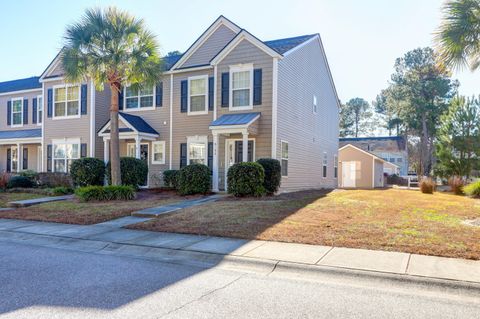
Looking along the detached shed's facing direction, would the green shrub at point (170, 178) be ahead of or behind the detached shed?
ahead

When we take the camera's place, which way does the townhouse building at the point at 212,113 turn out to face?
facing the viewer and to the left of the viewer

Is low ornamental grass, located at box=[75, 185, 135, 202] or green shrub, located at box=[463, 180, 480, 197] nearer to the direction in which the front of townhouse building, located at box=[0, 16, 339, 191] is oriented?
the low ornamental grass

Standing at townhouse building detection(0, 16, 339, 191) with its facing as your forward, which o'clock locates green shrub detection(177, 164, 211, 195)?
The green shrub is roughly at 11 o'clock from the townhouse building.

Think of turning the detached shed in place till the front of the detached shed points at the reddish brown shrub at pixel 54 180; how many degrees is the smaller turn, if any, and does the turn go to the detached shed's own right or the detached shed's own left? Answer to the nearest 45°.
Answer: approximately 45° to the detached shed's own right

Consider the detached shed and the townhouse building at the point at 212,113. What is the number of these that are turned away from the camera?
0

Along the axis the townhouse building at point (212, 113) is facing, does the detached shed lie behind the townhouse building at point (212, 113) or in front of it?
behind

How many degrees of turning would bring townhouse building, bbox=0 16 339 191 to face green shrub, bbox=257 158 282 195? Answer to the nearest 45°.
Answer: approximately 90° to its left

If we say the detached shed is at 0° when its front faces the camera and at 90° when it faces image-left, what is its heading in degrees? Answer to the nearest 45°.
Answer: approximately 0°
